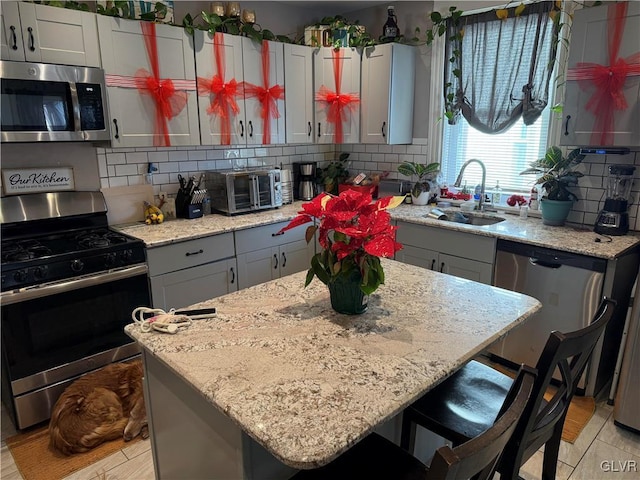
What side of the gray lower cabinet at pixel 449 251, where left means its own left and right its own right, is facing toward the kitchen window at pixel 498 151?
back

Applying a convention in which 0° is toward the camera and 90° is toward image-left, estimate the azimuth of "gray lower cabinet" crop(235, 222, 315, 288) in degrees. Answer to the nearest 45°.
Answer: approximately 315°

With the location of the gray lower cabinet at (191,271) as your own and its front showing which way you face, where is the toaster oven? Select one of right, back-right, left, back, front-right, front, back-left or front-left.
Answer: left

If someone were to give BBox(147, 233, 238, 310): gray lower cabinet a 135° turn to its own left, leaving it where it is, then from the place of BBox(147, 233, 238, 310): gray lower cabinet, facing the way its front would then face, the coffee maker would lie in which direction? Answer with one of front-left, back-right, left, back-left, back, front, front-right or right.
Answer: front-right

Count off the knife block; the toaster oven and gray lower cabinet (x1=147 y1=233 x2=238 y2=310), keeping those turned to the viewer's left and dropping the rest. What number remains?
0

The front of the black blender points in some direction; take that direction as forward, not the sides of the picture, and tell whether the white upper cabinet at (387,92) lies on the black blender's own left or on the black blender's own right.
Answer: on the black blender's own right

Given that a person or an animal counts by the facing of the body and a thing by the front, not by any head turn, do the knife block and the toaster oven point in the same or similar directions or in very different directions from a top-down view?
same or similar directions

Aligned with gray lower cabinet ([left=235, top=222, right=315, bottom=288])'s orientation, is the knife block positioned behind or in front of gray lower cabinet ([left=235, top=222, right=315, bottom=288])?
behind

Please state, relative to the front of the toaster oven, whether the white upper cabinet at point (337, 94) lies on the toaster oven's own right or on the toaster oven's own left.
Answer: on the toaster oven's own left

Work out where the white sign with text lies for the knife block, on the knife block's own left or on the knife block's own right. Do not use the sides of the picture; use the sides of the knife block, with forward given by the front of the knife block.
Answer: on the knife block's own right

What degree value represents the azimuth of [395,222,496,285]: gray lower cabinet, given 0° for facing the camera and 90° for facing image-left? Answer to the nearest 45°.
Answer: approximately 45°

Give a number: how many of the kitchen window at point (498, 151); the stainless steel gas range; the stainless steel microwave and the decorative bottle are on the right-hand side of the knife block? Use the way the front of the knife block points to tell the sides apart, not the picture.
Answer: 2

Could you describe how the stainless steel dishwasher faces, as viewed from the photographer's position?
facing the viewer and to the left of the viewer
